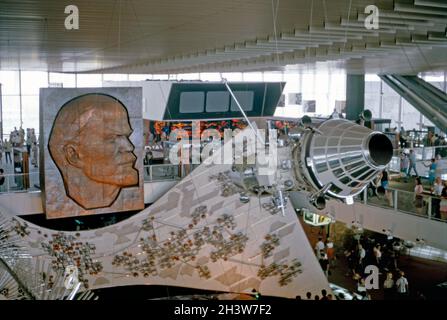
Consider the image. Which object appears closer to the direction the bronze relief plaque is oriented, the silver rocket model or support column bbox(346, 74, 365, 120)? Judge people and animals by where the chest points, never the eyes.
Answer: the silver rocket model

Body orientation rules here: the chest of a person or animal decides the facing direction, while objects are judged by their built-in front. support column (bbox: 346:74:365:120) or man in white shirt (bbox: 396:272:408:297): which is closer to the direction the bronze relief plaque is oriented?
the man in white shirt

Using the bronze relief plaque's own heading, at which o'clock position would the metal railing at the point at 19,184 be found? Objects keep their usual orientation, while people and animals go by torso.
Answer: The metal railing is roughly at 4 o'clock from the bronze relief plaque.

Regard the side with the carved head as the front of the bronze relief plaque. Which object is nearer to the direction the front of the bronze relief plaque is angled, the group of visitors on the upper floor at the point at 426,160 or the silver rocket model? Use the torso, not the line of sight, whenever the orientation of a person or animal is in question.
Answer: the silver rocket model

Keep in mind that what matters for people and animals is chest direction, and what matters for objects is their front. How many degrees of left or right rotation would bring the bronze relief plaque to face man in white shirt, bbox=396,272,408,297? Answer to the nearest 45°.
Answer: approximately 90° to its left

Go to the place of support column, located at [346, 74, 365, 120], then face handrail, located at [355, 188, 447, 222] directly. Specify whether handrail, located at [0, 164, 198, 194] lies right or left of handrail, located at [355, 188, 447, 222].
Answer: right

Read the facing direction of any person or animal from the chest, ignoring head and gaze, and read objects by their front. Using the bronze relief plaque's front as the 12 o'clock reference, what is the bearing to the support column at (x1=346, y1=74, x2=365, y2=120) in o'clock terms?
The support column is roughly at 8 o'clock from the bronze relief plaque.

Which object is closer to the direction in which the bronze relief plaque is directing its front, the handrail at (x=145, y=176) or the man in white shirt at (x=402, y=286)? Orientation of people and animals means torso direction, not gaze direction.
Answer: the man in white shirt

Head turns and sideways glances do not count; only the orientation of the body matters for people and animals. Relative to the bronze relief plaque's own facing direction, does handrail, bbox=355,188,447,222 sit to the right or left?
on its left

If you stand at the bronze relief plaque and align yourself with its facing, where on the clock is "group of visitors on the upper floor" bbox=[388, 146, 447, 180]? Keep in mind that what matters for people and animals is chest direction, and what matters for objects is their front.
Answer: The group of visitors on the upper floor is roughly at 9 o'clock from the bronze relief plaque.
